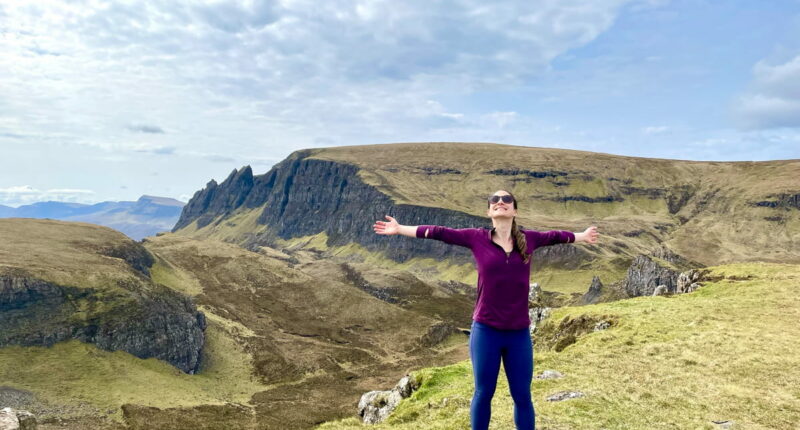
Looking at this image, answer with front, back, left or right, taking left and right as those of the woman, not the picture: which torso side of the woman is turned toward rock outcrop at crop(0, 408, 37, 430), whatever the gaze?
right

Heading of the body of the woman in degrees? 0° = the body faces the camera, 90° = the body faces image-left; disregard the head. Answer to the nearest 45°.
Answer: approximately 0°

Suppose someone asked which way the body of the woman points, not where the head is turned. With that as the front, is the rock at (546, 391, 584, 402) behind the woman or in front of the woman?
behind

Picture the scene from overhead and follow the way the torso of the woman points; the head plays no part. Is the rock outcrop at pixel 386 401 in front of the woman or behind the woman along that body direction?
behind
